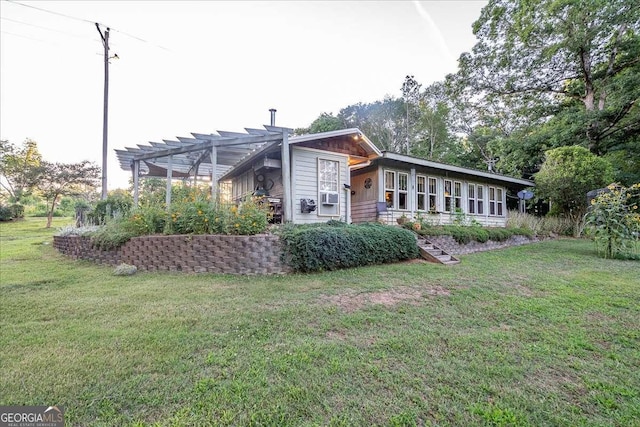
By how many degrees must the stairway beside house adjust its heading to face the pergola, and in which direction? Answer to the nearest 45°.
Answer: approximately 135° to its right

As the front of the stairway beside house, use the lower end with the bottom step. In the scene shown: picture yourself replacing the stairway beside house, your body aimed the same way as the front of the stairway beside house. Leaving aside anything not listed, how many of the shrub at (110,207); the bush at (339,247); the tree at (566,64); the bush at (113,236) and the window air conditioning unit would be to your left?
1

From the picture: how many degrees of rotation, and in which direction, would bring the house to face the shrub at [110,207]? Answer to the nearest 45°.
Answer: approximately 135° to its right

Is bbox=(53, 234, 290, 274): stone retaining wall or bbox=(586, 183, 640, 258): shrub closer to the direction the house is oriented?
the shrub

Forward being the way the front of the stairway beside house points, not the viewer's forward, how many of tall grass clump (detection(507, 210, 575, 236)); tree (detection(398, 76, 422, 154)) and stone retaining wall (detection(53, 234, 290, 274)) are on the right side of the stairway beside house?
1

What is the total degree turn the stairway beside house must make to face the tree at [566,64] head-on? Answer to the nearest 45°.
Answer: approximately 90° to its left

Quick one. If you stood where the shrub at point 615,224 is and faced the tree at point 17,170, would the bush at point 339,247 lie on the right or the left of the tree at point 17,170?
left

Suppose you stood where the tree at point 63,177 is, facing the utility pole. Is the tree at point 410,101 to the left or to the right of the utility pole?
left

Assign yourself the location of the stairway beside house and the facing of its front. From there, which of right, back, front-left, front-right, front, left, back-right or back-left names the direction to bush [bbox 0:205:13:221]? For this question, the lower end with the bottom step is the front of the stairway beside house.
back-right

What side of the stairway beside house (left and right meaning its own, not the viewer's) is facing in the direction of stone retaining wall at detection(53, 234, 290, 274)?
right

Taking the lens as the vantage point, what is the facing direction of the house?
facing the viewer and to the right of the viewer

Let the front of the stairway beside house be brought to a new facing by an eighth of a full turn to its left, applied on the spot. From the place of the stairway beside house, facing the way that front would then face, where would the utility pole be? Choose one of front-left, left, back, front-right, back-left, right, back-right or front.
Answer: back

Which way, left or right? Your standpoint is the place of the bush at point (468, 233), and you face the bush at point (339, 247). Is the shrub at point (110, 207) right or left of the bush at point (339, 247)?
right

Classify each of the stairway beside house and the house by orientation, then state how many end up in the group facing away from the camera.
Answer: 0

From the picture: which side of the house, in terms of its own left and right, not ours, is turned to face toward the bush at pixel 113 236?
right
